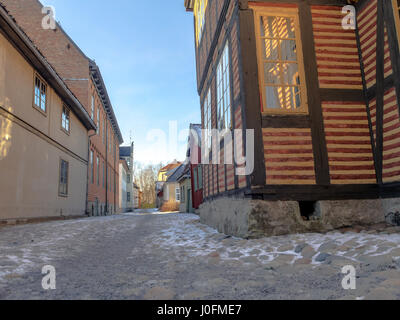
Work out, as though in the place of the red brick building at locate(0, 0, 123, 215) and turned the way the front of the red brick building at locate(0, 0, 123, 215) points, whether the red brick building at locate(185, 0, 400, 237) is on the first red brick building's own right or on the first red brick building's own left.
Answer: on the first red brick building's own right

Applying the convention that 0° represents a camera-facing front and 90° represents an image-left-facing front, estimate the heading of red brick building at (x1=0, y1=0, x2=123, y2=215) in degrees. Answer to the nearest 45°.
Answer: approximately 270°
